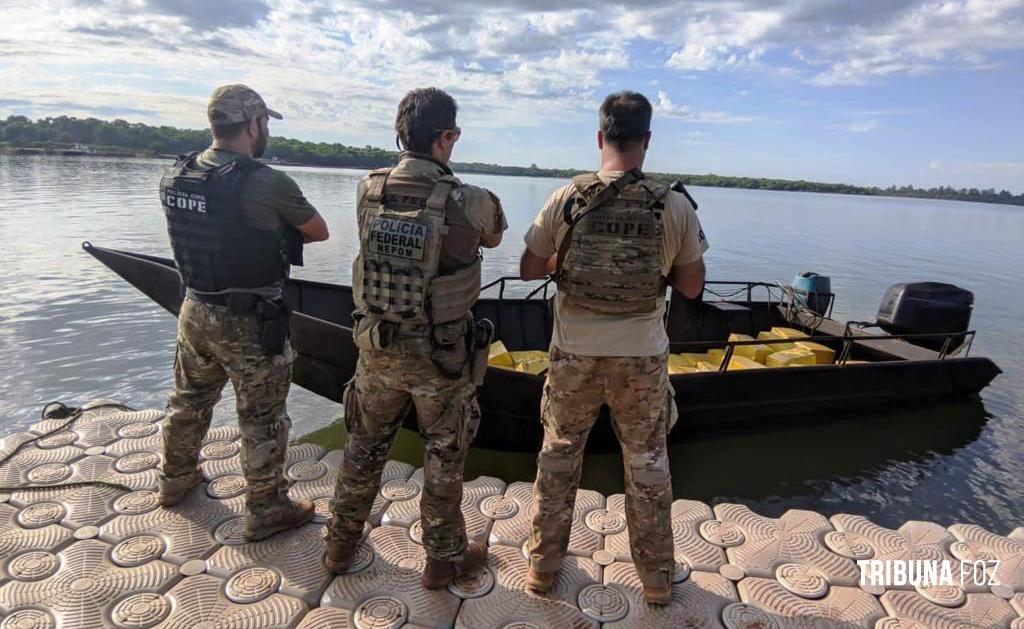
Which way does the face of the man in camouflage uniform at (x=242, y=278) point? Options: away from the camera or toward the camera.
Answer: away from the camera

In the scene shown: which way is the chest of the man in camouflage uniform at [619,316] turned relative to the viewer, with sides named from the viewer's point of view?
facing away from the viewer

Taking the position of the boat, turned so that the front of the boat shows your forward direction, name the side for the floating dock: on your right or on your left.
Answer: on your left

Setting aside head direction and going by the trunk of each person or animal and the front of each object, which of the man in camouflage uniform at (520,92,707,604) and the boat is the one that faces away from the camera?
the man in camouflage uniform

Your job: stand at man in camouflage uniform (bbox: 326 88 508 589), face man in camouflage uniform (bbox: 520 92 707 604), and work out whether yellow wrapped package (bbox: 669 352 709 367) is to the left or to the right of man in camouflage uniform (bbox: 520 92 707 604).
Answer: left

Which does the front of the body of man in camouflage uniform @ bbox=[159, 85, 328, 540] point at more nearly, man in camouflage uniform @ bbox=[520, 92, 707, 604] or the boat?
the boat

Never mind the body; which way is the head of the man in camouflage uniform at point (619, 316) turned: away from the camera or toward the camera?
away from the camera

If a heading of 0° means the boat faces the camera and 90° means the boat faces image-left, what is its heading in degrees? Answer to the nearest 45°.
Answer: approximately 90°

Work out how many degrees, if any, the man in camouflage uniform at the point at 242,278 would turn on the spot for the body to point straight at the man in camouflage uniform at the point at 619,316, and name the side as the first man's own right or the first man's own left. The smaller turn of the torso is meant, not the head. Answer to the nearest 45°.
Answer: approximately 90° to the first man's own right

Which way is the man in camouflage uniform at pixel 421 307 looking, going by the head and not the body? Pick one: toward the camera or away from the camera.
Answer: away from the camera

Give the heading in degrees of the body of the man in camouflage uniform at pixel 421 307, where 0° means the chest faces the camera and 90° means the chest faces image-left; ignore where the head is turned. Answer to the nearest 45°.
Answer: approximately 225°
